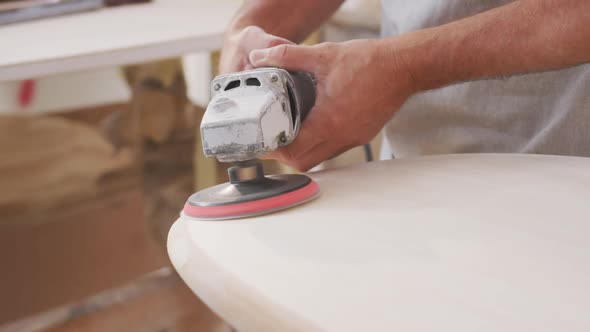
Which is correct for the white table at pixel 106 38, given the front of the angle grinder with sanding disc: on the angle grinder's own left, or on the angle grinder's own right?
on the angle grinder's own right

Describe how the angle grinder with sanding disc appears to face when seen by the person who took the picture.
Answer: facing the viewer and to the left of the viewer
